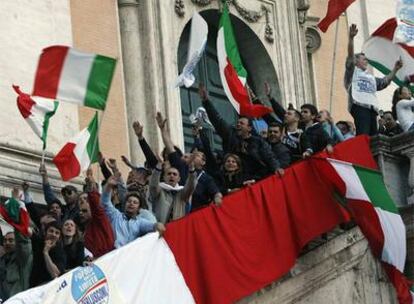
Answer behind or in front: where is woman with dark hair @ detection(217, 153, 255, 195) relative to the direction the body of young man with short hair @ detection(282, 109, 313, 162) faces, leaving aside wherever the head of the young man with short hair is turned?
in front

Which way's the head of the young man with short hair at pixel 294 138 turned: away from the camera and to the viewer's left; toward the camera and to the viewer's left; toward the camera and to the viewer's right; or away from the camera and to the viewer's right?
toward the camera and to the viewer's left

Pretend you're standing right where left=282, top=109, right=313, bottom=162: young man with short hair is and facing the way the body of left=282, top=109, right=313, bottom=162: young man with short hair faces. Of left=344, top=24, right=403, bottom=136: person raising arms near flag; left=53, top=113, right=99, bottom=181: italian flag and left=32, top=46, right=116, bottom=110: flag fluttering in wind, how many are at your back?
1

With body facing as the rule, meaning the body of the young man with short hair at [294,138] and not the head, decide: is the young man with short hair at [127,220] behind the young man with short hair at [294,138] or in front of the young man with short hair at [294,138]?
in front

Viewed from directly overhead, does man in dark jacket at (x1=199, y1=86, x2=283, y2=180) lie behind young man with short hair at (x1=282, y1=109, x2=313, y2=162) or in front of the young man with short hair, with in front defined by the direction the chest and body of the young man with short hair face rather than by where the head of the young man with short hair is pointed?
in front

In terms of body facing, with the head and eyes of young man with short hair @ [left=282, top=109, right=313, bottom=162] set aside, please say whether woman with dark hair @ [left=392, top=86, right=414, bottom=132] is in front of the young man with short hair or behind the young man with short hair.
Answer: behind

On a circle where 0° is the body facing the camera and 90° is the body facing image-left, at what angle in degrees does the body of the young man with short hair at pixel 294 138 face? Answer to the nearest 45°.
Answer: approximately 45°

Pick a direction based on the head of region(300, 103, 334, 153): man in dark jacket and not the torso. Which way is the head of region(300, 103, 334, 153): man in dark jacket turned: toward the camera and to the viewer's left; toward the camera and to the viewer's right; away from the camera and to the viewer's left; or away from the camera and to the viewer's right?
toward the camera and to the viewer's left

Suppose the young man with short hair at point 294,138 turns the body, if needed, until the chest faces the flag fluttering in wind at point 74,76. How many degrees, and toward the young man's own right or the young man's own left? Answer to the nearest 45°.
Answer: approximately 45° to the young man's own right
